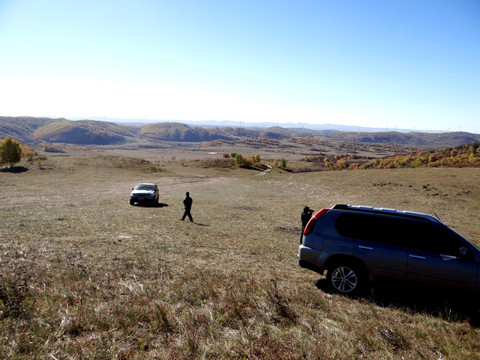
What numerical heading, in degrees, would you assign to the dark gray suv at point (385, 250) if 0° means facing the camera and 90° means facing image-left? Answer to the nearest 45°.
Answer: approximately 270°
